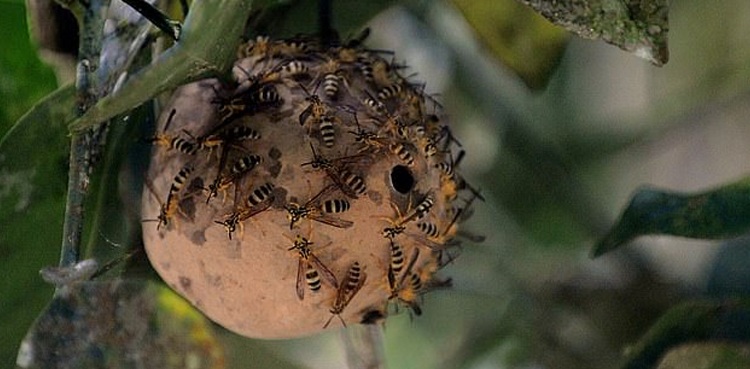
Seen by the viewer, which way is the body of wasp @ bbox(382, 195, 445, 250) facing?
to the viewer's left

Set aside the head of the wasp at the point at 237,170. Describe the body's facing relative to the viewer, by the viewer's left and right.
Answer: facing to the left of the viewer

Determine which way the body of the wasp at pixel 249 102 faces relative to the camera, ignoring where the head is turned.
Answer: to the viewer's left

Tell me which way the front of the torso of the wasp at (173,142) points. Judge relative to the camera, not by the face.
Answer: to the viewer's left

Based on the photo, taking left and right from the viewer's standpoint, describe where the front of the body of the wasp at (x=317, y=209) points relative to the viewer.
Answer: facing to the left of the viewer
